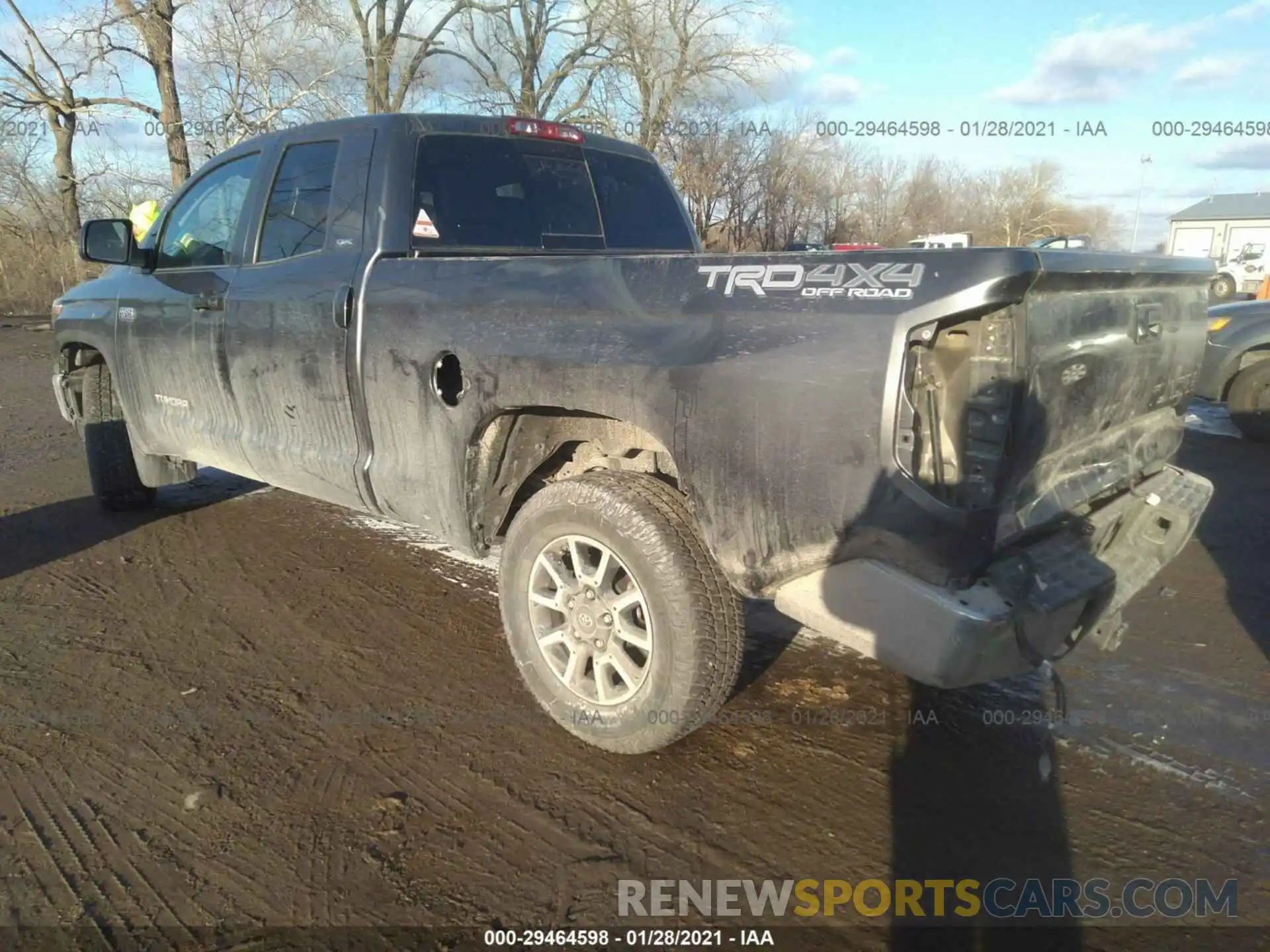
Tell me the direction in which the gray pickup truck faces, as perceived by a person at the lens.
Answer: facing away from the viewer and to the left of the viewer

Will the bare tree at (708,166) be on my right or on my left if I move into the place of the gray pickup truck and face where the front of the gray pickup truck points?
on my right

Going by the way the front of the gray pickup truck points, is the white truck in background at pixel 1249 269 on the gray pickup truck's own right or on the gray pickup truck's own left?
on the gray pickup truck's own right
